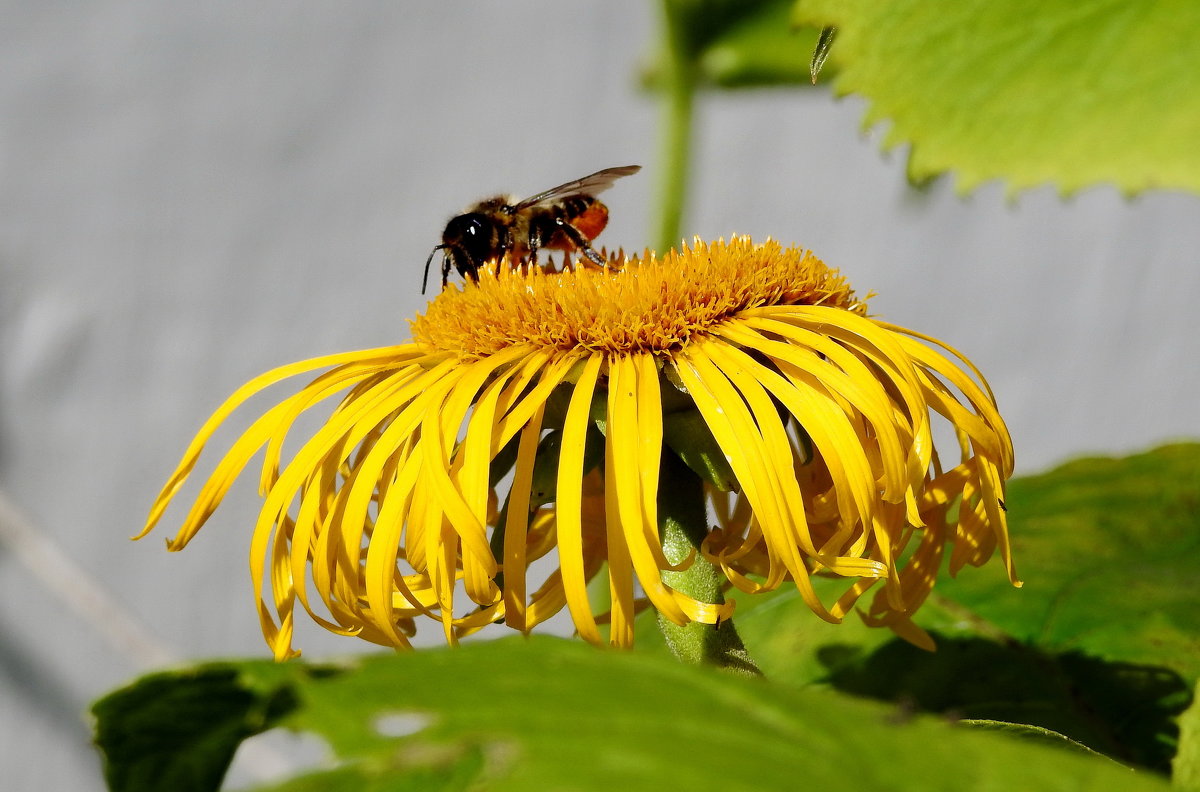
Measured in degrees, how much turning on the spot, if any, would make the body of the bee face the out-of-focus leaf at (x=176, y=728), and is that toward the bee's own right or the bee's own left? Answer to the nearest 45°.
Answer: approximately 90° to the bee's own left

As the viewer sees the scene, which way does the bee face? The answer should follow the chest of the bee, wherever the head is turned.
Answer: to the viewer's left

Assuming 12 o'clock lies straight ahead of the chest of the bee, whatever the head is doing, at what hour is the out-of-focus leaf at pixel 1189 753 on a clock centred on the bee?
The out-of-focus leaf is roughly at 8 o'clock from the bee.

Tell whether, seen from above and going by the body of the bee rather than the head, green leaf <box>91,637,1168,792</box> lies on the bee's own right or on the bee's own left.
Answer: on the bee's own left
